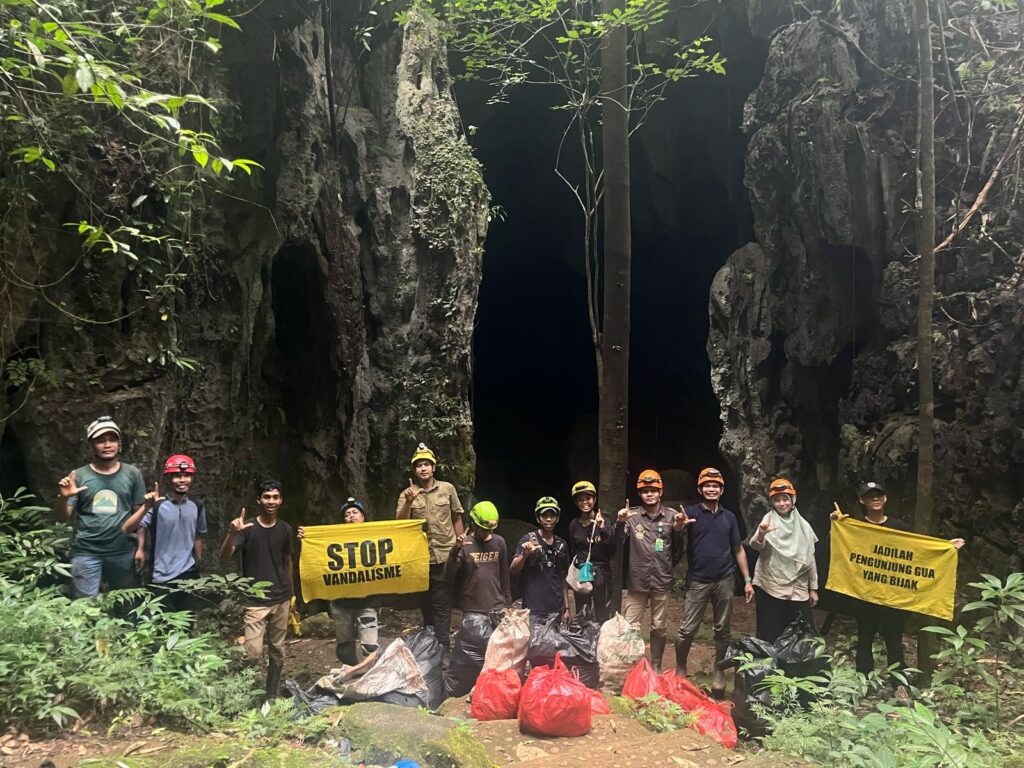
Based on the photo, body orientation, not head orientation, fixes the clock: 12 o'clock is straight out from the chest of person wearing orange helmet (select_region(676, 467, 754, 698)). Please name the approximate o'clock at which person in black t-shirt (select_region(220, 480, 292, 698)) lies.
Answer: The person in black t-shirt is roughly at 2 o'clock from the person wearing orange helmet.

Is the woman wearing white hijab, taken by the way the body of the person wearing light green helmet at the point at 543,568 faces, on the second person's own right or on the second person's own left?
on the second person's own left

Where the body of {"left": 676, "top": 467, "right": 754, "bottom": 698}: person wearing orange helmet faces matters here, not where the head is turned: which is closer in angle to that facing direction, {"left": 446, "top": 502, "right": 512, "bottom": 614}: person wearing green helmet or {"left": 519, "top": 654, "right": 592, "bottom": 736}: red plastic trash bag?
the red plastic trash bag

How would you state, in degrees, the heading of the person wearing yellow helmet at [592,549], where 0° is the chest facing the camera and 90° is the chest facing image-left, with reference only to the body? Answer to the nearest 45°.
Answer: approximately 0°

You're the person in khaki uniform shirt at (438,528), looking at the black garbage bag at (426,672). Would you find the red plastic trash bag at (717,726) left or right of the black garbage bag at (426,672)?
left

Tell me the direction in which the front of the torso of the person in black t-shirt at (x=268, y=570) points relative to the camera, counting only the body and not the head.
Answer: toward the camera

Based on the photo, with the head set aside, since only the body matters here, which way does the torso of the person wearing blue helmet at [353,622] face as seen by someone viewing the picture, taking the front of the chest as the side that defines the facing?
toward the camera

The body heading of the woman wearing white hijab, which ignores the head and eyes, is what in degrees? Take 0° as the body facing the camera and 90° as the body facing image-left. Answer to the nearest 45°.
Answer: approximately 0°

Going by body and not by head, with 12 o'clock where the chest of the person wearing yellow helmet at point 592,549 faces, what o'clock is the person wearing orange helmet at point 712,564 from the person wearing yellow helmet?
The person wearing orange helmet is roughly at 9 o'clock from the person wearing yellow helmet.
